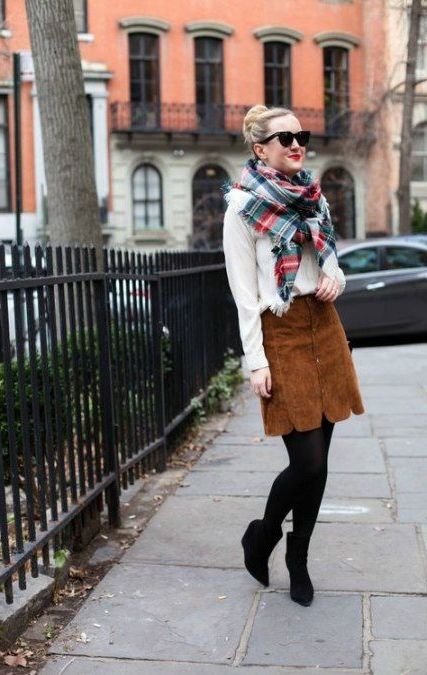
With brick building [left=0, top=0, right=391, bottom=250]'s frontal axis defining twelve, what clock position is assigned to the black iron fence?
The black iron fence is roughly at 12 o'clock from the brick building.

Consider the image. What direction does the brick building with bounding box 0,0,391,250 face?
toward the camera

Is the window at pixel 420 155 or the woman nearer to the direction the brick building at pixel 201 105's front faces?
the woman

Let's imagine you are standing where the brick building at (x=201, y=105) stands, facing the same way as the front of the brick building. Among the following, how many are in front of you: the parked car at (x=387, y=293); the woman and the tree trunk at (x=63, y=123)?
3

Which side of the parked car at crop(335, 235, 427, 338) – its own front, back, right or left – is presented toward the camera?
left

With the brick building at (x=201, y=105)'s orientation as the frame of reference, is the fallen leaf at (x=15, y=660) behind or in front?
in front

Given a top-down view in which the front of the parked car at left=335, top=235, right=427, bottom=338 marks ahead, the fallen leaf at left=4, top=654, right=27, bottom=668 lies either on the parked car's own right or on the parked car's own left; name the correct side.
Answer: on the parked car's own left

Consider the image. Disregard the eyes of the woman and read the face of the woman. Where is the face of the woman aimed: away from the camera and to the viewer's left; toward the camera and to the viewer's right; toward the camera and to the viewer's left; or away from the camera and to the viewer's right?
toward the camera and to the viewer's right

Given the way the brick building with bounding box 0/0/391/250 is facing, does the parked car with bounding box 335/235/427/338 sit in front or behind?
in front

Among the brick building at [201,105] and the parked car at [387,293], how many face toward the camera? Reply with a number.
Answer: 1

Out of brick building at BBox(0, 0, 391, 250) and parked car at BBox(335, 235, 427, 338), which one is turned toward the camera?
the brick building

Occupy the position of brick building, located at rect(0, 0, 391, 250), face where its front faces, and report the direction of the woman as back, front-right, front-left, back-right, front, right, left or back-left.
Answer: front

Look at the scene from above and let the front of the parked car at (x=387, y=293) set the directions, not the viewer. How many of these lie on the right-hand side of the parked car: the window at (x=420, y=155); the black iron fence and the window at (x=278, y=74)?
2

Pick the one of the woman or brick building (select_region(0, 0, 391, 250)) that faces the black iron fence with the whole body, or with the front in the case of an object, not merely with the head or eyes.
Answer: the brick building

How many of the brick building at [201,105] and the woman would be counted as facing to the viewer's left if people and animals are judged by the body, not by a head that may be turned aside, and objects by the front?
0

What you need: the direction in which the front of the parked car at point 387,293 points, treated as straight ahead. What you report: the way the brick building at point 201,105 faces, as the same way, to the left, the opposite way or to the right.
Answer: to the left
